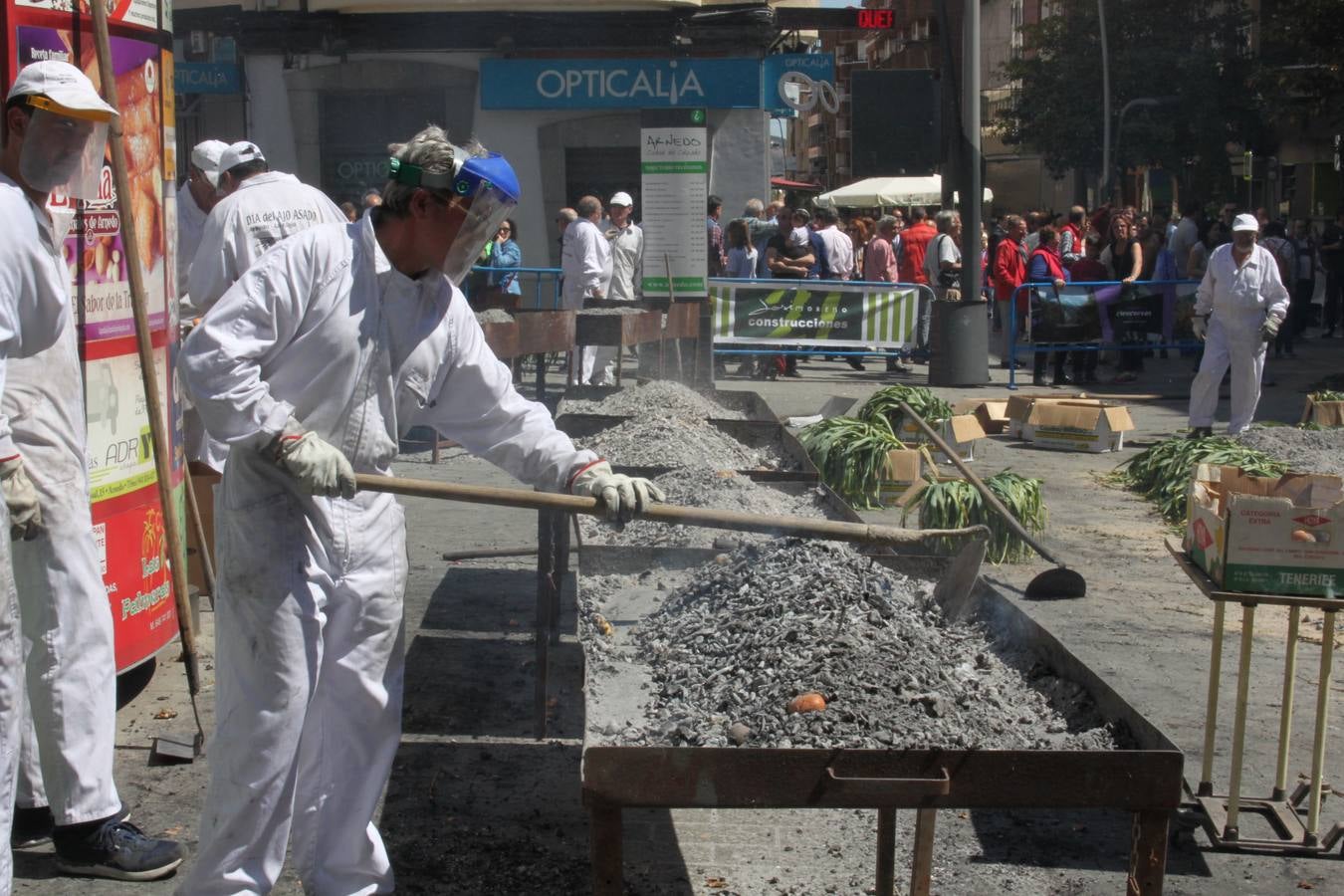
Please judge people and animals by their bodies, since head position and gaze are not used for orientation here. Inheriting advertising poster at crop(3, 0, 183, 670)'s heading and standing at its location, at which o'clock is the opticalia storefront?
The opticalia storefront is roughly at 8 o'clock from the advertising poster.

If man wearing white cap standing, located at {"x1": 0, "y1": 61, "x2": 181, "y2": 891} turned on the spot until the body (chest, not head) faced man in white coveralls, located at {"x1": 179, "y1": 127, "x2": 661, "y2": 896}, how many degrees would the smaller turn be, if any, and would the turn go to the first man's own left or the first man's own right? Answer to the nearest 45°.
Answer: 0° — they already face them

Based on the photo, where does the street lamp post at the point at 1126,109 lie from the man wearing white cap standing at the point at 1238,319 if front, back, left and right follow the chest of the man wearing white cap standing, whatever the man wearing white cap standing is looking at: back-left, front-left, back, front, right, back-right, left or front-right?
back

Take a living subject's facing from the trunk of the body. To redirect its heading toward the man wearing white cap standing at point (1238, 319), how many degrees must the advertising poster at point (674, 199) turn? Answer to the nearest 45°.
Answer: approximately 45° to its left

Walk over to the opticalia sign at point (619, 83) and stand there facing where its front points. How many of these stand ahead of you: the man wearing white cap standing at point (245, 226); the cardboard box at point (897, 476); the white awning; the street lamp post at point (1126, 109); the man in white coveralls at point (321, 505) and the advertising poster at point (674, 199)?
4

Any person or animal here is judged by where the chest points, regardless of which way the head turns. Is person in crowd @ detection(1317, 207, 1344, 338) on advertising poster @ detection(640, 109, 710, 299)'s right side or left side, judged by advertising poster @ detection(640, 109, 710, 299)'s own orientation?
on its left

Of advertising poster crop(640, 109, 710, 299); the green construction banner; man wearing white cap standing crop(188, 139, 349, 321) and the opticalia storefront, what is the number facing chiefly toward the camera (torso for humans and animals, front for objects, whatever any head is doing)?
3

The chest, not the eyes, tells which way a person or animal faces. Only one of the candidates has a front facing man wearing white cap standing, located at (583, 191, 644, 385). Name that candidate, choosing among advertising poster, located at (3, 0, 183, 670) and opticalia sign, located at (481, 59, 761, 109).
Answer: the opticalia sign

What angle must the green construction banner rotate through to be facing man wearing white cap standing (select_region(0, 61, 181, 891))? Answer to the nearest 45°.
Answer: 0° — it already faces them

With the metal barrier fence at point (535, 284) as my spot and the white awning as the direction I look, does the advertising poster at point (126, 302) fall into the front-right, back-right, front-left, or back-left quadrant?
back-right

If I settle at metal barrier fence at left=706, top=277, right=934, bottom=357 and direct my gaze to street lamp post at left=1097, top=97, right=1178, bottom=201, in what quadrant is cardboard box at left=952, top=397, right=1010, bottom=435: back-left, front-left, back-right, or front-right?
back-right
